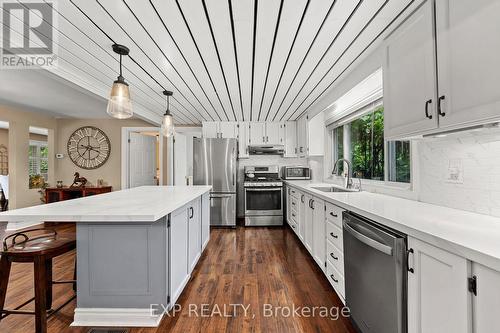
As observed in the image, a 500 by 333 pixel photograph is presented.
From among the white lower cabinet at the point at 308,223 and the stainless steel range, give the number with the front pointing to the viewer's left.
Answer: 1

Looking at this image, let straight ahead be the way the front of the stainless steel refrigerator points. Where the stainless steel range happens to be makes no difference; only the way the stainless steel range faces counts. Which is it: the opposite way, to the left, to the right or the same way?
the same way

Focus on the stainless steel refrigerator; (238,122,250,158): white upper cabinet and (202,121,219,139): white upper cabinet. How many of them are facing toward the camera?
3

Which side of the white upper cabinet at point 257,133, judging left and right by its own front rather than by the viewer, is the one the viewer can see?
front

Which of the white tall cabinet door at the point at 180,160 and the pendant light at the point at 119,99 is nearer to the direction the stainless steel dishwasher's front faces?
the pendant light

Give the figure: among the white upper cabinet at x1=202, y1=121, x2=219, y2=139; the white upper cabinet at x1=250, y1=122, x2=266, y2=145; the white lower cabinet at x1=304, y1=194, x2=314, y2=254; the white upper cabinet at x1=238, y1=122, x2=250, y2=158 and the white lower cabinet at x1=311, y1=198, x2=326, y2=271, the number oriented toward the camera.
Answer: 3

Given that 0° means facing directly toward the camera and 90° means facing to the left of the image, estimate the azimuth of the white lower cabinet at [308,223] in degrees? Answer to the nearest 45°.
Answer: approximately 90°

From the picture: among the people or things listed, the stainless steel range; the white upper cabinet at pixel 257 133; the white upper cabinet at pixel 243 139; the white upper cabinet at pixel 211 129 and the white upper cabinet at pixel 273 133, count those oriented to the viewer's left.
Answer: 0

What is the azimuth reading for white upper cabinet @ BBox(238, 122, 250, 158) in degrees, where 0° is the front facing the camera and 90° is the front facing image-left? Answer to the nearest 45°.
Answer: approximately 0°

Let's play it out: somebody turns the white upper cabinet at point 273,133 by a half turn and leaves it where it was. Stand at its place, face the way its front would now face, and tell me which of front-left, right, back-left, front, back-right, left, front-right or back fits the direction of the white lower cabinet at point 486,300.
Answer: back

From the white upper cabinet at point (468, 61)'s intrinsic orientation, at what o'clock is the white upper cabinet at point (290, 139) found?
the white upper cabinet at point (290, 139) is roughly at 3 o'clock from the white upper cabinet at point (468, 61).

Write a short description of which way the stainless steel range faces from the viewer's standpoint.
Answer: facing the viewer

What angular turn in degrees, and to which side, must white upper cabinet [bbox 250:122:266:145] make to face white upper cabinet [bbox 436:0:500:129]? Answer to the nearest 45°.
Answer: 0° — it already faces it
